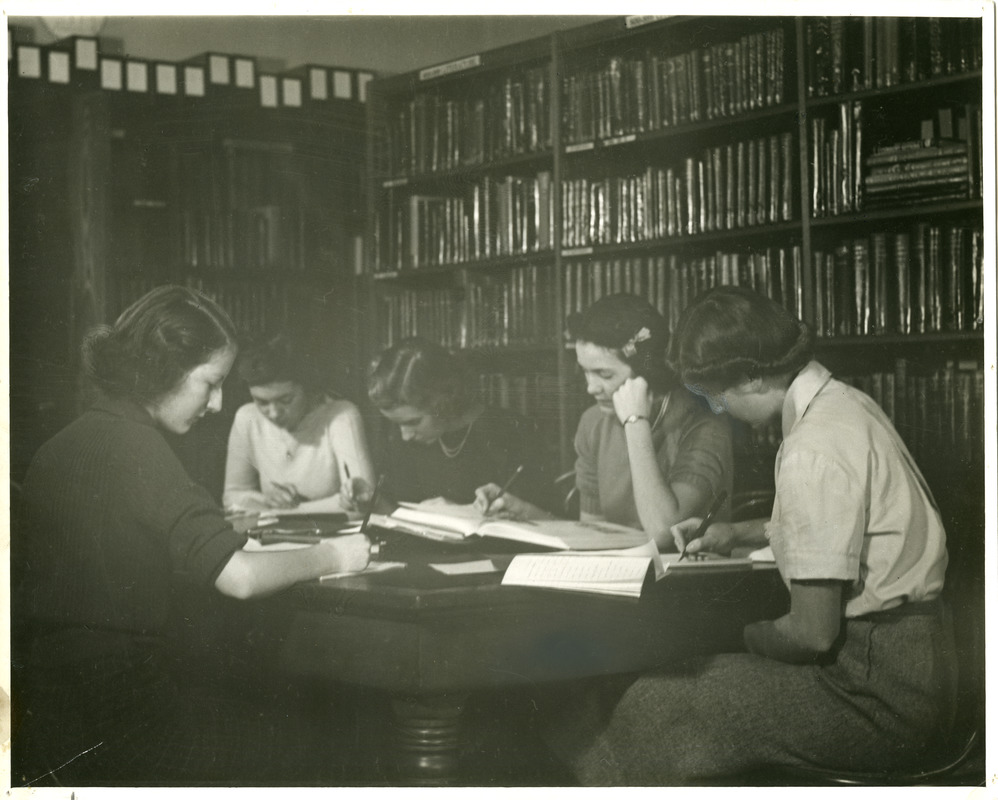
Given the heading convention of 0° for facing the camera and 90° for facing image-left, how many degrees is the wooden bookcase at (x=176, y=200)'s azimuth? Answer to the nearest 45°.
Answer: approximately 0°

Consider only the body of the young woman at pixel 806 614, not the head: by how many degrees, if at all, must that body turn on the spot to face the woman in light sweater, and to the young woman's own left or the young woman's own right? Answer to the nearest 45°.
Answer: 0° — they already face them

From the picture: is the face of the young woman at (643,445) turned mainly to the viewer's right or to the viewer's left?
to the viewer's left

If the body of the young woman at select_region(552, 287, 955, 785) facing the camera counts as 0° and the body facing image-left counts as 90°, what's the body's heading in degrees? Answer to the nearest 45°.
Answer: approximately 90°

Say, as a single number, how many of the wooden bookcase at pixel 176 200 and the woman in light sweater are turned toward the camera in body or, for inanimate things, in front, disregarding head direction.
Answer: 2

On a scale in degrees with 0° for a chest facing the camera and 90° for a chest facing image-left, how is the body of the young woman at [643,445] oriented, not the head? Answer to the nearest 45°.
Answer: approximately 45°

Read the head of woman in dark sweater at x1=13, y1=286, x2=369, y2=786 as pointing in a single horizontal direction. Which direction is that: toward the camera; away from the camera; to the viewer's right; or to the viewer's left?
to the viewer's right
